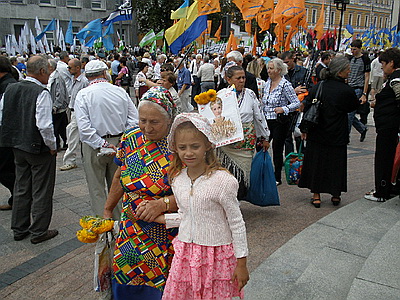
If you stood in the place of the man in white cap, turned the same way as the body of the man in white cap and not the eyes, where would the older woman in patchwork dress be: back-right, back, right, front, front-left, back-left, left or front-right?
back

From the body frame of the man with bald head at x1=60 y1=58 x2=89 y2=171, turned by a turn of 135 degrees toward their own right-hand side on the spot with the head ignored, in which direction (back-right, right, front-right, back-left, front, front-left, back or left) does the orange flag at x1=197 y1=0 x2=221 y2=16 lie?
right

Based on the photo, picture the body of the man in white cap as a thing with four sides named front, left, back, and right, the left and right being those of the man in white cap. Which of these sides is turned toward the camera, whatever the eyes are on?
back

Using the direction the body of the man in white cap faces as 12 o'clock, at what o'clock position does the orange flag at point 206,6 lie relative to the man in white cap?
The orange flag is roughly at 1 o'clock from the man in white cap.

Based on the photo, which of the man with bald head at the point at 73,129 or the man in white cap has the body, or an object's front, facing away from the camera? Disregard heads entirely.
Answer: the man in white cap

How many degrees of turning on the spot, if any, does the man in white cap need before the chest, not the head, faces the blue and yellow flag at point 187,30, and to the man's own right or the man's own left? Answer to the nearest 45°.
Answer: approximately 45° to the man's own right

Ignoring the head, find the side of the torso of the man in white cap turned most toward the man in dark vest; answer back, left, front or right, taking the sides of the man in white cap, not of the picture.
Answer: left

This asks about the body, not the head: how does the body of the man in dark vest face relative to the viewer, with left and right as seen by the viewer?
facing away from the viewer and to the right of the viewer
